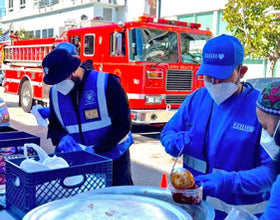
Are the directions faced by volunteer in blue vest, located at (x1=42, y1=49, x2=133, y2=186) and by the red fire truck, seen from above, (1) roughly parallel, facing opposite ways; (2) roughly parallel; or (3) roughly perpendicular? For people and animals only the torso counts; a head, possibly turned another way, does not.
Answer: roughly perpendicular

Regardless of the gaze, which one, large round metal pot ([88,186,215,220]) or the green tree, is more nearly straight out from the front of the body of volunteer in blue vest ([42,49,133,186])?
the large round metal pot

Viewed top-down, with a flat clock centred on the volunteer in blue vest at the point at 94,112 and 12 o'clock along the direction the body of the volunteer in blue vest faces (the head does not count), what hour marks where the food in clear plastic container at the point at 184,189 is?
The food in clear plastic container is roughly at 10 o'clock from the volunteer in blue vest.

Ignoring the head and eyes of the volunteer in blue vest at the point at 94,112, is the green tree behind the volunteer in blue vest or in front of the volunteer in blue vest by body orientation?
behind

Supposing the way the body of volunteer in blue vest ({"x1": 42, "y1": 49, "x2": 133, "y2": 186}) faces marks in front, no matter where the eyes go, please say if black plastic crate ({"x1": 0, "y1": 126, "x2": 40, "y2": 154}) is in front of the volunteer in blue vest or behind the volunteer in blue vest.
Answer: in front

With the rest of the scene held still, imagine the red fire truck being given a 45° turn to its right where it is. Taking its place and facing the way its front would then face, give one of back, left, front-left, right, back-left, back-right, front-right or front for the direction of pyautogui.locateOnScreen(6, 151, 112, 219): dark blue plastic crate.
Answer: front

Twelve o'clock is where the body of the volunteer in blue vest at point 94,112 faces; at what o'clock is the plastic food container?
The plastic food container is roughly at 10 o'clock from the volunteer in blue vest.

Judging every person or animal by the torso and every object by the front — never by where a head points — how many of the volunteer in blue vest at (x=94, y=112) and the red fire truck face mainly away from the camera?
0

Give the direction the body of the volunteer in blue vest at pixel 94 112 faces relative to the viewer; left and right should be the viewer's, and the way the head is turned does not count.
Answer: facing the viewer and to the left of the viewer

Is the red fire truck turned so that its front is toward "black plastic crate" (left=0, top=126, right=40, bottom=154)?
no

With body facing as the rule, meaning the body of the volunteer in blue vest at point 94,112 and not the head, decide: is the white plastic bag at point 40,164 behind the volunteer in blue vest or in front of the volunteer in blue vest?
in front

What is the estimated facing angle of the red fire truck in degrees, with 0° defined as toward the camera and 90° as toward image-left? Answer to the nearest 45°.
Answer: approximately 315°

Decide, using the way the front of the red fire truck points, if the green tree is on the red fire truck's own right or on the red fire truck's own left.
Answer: on the red fire truck's own left
